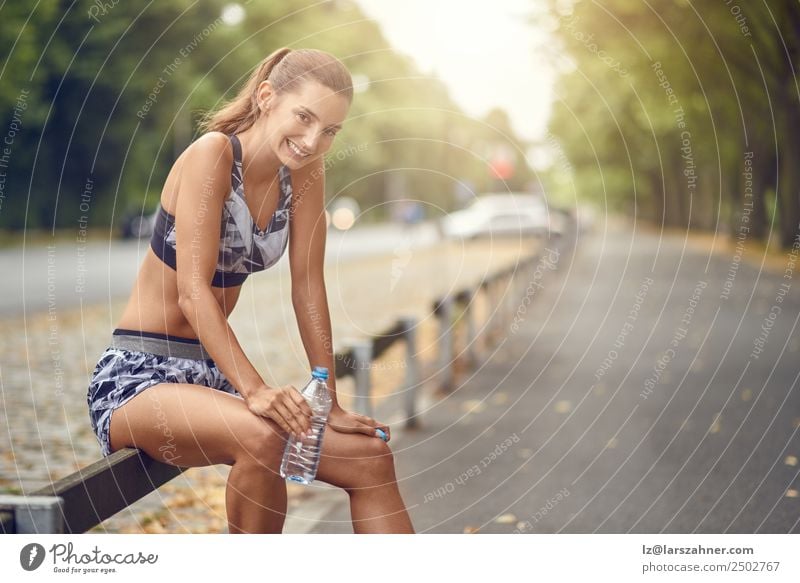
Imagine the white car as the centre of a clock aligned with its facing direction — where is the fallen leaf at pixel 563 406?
The fallen leaf is roughly at 9 o'clock from the white car.

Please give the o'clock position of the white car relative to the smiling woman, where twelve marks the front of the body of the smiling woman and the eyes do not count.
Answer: The white car is roughly at 8 o'clock from the smiling woman.

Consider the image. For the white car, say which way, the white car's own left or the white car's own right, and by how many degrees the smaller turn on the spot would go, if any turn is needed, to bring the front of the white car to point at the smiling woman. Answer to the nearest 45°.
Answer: approximately 90° to the white car's own left

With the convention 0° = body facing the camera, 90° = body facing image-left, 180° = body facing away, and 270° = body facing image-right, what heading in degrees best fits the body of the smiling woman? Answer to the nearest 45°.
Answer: approximately 315°

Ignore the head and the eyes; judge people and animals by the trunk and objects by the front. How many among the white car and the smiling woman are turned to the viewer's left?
1

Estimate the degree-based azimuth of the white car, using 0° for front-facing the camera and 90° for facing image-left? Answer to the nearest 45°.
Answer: approximately 90°

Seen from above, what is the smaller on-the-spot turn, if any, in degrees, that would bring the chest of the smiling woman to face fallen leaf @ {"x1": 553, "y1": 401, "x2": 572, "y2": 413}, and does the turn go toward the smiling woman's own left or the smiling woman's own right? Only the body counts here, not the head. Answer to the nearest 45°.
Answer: approximately 90° to the smiling woman's own left
